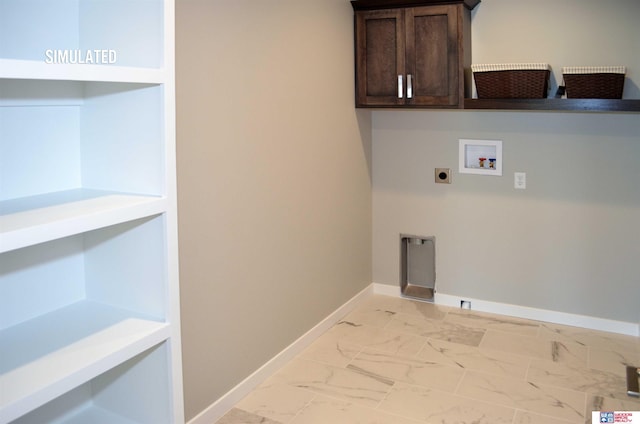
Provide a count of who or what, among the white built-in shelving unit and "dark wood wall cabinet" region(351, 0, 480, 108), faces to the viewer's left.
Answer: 0

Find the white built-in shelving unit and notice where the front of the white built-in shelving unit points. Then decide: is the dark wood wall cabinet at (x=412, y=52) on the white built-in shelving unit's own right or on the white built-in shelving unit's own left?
on the white built-in shelving unit's own left

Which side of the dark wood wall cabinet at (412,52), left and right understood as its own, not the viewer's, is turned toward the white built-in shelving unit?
front

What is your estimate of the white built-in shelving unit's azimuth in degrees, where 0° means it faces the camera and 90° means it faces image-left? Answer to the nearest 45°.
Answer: approximately 315°

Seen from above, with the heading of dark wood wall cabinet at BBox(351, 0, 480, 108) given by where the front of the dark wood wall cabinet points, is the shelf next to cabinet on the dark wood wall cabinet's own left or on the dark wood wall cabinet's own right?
on the dark wood wall cabinet's own left

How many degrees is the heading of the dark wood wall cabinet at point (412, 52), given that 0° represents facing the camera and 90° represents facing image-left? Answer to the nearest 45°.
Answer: approximately 0°

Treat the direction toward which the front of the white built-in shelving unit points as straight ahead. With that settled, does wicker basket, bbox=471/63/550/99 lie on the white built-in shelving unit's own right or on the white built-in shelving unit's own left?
on the white built-in shelving unit's own left

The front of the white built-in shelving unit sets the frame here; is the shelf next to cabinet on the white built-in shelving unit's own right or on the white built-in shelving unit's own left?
on the white built-in shelving unit's own left
